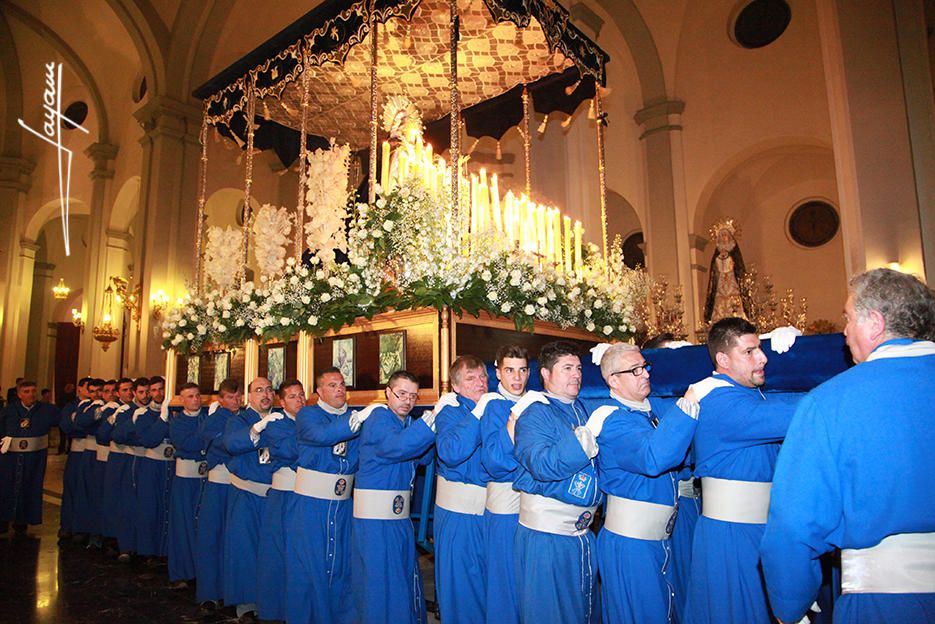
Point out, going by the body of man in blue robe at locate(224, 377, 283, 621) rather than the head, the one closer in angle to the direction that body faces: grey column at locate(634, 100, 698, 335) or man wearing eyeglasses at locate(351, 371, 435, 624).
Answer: the man wearing eyeglasses

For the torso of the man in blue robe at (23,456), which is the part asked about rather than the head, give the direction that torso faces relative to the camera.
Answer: toward the camera

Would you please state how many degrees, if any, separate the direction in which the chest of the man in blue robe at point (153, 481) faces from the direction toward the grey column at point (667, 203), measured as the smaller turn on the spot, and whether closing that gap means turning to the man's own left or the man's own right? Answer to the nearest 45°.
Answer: approximately 45° to the man's own left

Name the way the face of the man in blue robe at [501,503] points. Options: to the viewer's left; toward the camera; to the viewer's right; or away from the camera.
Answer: toward the camera

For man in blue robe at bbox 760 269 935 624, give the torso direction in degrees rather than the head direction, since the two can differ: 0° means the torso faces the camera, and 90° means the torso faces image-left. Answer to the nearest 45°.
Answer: approximately 135°

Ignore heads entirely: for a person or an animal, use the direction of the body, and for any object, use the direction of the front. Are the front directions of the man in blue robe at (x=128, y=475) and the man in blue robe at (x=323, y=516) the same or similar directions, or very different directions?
same or similar directions

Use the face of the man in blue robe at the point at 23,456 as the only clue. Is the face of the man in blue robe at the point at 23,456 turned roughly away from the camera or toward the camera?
toward the camera
